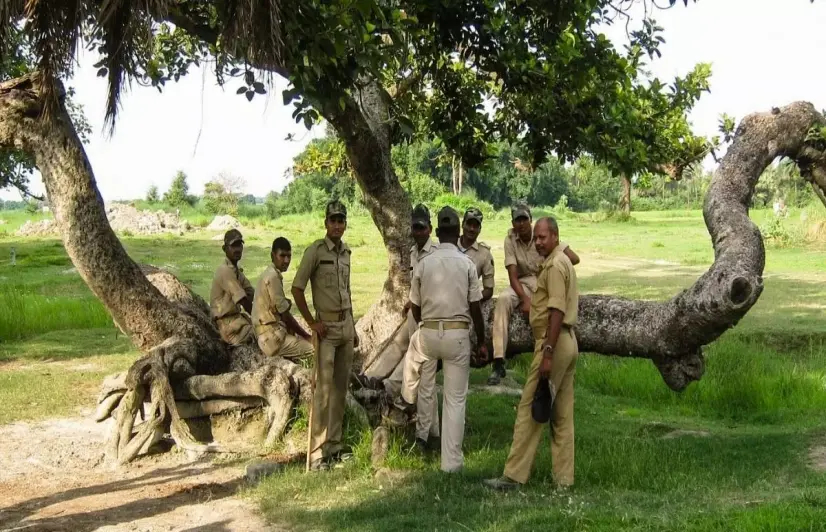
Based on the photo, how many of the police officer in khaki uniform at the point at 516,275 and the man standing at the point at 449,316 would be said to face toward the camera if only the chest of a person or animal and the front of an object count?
1

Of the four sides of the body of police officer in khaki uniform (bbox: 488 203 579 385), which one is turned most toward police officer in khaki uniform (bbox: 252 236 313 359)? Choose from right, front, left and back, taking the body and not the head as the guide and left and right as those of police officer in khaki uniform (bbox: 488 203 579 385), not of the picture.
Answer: right

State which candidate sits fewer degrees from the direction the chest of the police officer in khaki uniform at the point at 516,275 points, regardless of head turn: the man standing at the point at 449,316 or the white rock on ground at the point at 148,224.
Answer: the man standing

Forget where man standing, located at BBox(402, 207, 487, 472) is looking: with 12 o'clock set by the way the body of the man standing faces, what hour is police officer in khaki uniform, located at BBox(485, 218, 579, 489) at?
The police officer in khaki uniform is roughly at 4 o'clock from the man standing.

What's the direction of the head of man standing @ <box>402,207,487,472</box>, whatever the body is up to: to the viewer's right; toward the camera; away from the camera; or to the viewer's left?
away from the camera

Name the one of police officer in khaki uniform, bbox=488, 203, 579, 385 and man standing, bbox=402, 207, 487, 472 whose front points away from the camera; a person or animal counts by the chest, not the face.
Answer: the man standing

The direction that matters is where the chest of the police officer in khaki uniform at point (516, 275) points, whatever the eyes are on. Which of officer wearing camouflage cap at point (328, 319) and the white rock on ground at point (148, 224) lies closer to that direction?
the officer wearing camouflage cap

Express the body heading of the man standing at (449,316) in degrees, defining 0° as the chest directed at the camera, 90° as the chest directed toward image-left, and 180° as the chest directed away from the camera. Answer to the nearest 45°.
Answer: approximately 180°
